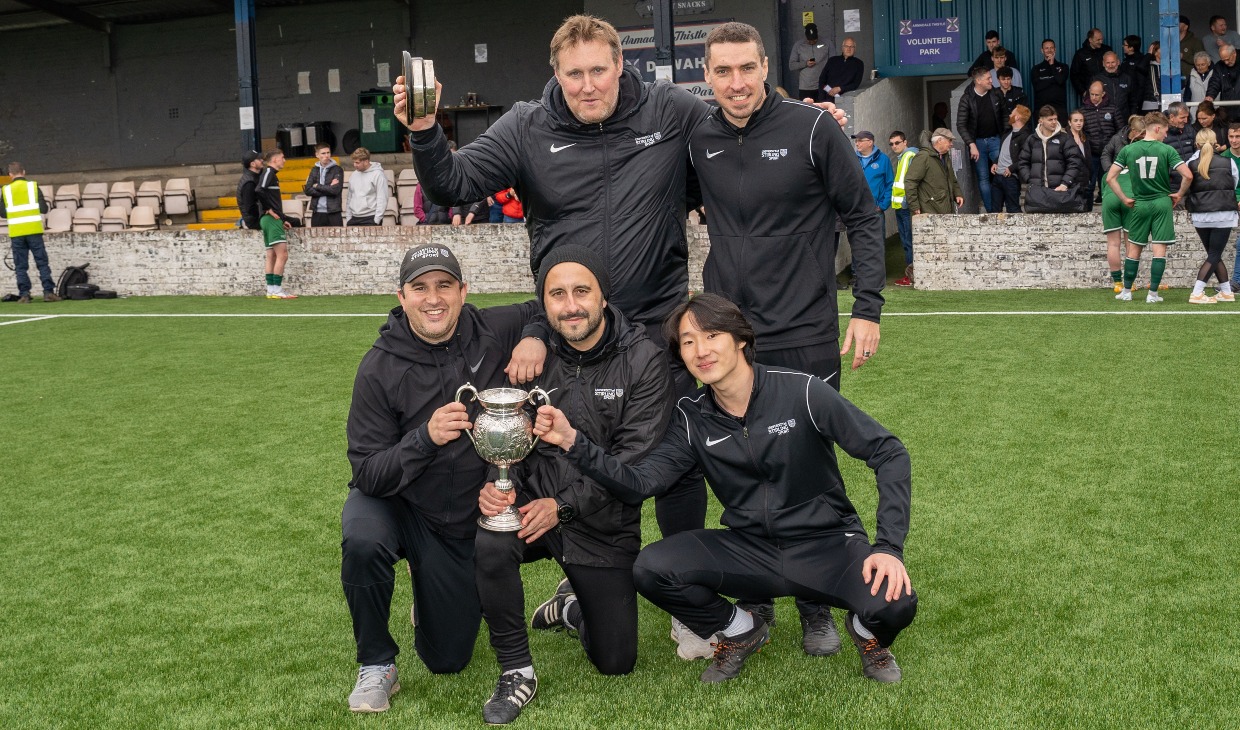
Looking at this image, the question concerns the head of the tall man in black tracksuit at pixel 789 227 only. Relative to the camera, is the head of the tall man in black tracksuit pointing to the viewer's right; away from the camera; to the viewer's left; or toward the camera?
toward the camera

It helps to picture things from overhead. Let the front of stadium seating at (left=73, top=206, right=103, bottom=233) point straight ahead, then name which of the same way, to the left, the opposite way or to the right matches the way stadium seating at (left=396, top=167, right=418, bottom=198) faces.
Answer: the same way

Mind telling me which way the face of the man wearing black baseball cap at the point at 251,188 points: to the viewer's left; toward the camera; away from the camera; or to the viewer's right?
to the viewer's right

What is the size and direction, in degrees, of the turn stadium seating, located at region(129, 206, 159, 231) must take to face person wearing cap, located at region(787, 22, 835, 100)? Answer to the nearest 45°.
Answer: approximately 45° to its left

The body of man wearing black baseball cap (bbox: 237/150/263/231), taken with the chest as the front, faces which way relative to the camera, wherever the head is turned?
to the viewer's right

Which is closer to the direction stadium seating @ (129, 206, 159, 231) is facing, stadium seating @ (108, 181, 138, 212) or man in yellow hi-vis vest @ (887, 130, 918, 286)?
the man in yellow hi-vis vest

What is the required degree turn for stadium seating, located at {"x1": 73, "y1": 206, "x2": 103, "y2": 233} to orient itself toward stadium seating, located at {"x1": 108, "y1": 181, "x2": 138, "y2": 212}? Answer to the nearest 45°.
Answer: approximately 135° to its left

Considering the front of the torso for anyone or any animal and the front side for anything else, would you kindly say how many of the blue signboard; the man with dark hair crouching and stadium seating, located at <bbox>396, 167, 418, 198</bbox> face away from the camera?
0

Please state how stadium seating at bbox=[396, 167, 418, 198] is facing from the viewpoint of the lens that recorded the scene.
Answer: facing the viewer

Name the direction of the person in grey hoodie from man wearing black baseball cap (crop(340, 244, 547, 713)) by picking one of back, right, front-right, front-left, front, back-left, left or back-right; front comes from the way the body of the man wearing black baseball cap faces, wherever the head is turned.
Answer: back

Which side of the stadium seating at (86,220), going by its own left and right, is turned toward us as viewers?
front
